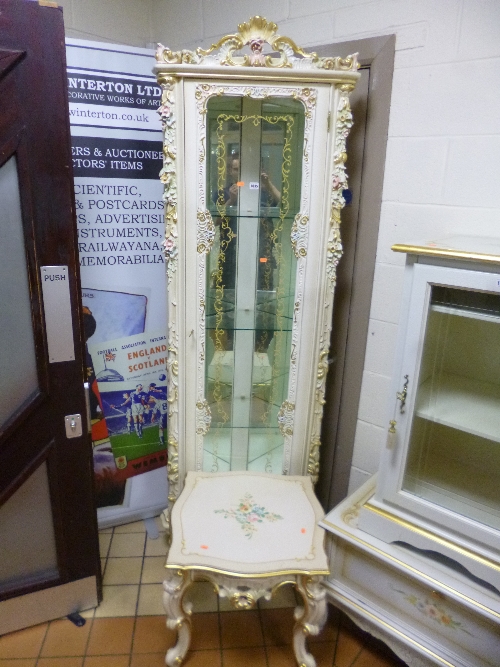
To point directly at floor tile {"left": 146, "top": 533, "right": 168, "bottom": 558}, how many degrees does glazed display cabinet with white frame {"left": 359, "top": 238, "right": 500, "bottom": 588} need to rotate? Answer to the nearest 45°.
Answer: approximately 45° to its right

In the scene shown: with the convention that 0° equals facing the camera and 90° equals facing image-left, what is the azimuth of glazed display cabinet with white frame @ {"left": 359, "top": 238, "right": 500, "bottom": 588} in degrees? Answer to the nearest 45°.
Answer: approximately 45°

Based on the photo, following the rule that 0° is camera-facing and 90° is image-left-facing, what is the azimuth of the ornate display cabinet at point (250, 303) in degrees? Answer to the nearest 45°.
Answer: approximately 0°

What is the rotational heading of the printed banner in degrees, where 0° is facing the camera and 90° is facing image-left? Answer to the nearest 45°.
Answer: approximately 315°
